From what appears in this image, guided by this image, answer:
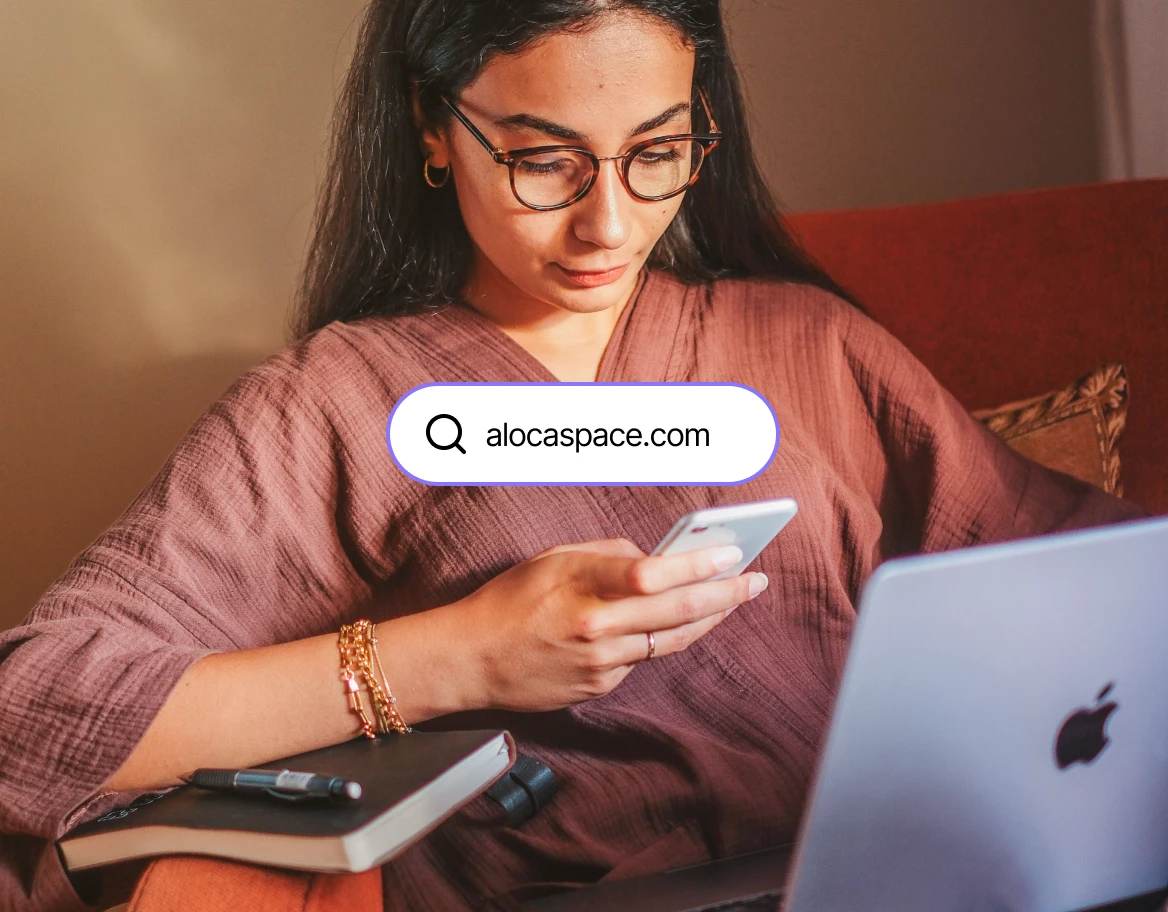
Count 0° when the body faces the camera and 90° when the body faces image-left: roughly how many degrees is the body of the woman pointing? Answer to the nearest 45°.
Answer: approximately 0°

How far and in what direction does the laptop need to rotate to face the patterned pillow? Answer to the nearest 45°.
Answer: approximately 45° to its right

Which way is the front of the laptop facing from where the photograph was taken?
facing away from the viewer and to the left of the viewer
